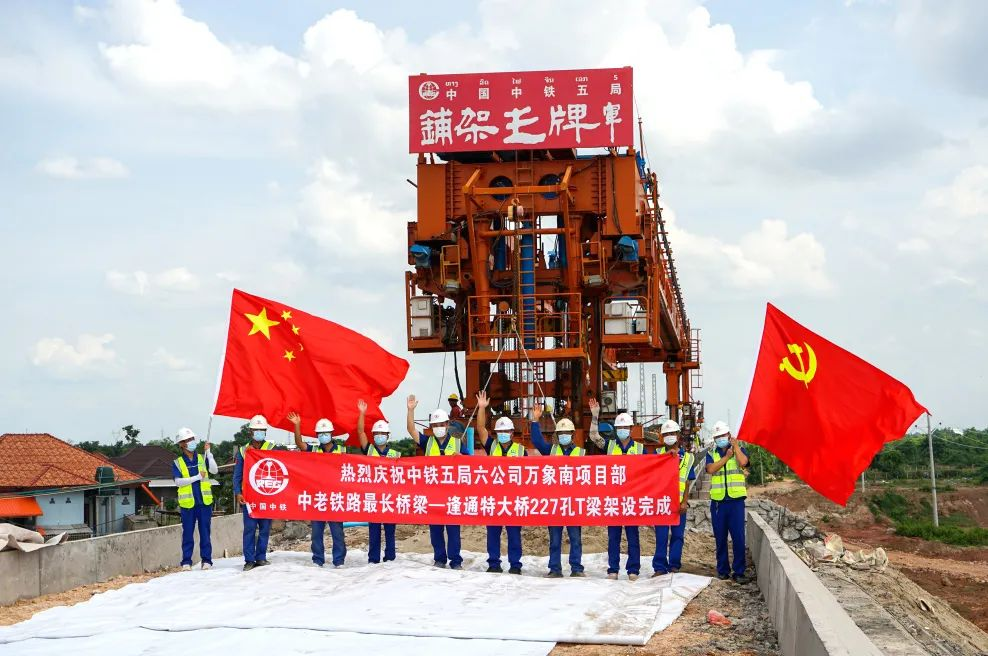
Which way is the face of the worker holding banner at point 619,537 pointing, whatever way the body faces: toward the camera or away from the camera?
toward the camera

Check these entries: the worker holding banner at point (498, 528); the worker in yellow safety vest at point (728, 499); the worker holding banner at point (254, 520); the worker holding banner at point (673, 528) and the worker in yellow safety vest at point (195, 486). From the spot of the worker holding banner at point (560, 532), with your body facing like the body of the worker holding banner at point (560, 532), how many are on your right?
3

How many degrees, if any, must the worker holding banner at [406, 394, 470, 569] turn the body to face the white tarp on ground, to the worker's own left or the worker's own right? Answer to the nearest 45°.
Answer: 0° — they already face it

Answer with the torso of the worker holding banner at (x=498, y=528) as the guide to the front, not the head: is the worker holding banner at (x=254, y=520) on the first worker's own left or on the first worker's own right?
on the first worker's own right

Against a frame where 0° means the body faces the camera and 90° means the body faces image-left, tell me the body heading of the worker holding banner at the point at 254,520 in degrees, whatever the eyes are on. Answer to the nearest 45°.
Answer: approximately 0°

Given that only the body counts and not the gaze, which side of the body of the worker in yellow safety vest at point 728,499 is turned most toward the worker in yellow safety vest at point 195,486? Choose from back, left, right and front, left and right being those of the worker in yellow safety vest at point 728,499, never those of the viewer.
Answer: right

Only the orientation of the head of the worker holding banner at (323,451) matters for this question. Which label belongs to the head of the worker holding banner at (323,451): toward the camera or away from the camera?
toward the camera

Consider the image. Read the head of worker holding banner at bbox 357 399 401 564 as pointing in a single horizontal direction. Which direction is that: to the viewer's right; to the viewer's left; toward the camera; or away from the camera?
toward the camera

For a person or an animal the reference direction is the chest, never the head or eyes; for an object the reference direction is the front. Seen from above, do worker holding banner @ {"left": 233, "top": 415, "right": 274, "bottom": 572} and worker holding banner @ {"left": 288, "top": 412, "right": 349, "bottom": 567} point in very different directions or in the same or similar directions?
same or similar directions

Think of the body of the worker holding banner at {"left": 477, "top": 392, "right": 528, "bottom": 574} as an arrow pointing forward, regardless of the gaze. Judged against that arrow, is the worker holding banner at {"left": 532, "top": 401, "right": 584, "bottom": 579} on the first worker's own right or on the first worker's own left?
on the first worker's own left

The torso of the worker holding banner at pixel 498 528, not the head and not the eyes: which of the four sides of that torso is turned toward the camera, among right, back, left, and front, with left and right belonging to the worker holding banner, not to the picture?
front

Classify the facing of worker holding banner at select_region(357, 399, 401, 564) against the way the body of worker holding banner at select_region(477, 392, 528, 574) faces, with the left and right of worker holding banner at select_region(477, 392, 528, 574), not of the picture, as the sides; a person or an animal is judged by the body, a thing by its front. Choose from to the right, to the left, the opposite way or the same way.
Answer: the same way

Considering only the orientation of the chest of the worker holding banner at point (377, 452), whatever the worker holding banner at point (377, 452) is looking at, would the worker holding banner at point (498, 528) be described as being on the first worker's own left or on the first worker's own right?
on the first worker's own left

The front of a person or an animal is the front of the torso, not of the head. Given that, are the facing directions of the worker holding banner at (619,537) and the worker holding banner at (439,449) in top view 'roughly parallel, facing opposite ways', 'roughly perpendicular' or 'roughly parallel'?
roughly parallel

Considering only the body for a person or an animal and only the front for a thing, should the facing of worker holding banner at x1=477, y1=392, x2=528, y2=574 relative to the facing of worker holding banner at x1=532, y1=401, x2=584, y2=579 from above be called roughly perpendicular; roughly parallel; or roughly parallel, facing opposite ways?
roughly parallel

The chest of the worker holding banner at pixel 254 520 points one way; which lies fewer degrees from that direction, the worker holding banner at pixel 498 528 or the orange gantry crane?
the worker holding banner

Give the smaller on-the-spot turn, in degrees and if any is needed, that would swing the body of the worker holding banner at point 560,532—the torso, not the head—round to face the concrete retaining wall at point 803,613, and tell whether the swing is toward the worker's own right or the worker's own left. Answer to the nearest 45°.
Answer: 0° — they already face it

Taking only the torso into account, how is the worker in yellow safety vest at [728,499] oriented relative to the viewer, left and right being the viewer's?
facing the viewer

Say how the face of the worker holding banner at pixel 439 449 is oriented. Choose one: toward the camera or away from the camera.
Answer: toward the camera

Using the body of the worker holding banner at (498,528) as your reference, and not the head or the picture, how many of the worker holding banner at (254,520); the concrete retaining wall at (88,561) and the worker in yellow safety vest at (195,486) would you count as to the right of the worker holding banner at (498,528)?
3

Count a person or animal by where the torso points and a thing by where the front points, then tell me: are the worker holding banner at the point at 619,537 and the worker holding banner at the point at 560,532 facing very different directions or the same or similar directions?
same or similar directions

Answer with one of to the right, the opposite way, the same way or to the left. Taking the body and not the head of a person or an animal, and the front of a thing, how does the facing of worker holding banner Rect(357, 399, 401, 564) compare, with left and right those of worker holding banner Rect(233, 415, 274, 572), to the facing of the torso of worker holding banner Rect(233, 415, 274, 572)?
the same way
